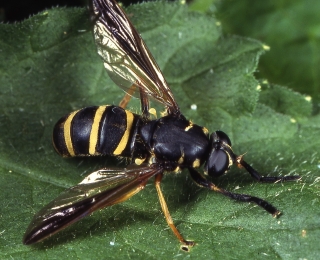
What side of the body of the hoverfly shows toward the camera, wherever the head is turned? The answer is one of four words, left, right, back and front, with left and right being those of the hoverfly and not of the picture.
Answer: right
